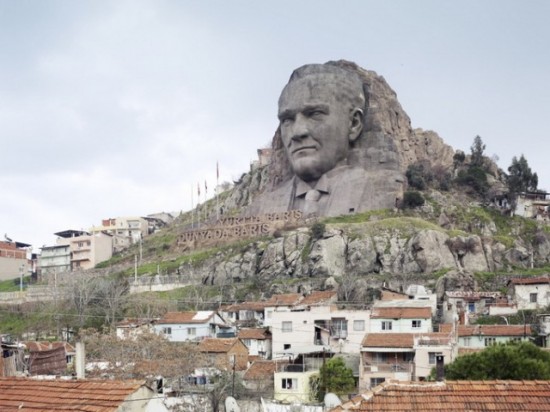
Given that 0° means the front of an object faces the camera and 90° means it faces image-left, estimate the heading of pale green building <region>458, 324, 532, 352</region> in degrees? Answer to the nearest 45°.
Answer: approximately 0°

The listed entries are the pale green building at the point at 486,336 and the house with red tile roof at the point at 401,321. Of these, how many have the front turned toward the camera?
2

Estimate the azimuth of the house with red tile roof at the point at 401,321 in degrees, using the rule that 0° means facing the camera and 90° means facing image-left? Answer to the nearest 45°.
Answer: approximately 0°

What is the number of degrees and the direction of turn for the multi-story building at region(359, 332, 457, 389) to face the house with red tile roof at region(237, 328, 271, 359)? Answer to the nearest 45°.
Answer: approximately 135° to its right

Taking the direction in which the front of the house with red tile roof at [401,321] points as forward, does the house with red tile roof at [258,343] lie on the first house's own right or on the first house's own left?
on the first house's own right

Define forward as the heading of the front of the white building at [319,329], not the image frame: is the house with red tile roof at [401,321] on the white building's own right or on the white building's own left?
on the white building's own left
